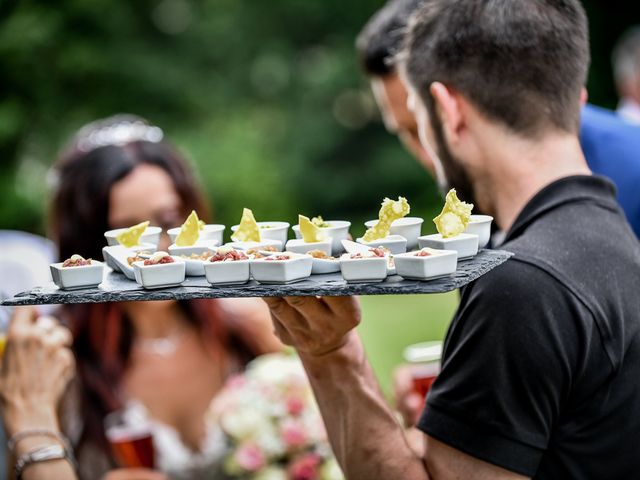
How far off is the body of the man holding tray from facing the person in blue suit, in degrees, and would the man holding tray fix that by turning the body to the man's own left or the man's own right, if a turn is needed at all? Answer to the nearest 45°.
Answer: approximately 45° to the man's own right

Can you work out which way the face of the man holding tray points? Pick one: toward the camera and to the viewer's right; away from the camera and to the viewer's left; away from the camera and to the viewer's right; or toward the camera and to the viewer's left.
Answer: away from the camera and to the viewer's left

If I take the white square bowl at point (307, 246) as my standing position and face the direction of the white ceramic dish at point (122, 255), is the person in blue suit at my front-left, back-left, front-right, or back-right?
back-right

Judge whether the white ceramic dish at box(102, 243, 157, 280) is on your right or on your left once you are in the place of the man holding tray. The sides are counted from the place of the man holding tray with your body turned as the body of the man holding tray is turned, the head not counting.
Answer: on your left

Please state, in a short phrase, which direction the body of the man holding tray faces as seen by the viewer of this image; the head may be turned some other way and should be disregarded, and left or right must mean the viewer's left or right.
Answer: facing away from the viewer and to the left of the viewer
